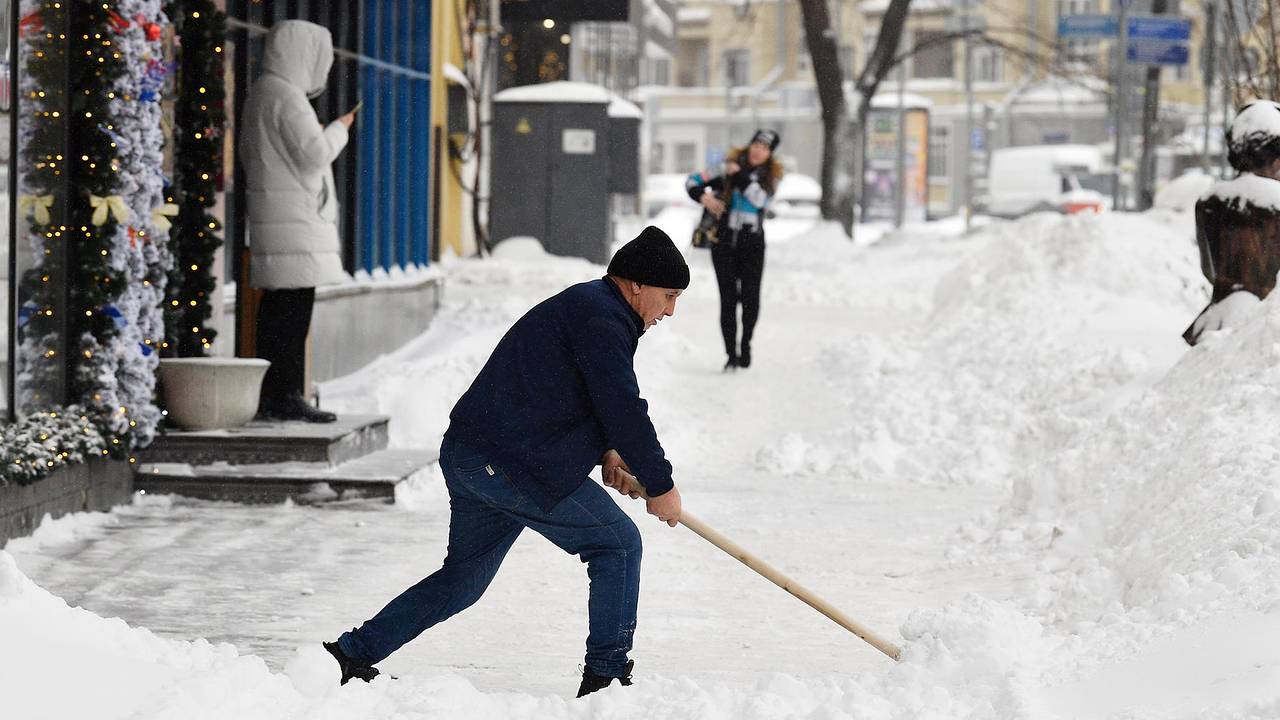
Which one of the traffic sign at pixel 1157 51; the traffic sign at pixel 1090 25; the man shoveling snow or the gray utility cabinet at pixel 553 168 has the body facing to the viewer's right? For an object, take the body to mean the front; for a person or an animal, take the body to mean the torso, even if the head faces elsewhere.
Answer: the man shoveling snow

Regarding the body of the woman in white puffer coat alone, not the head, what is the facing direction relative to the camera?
to the viewer's right

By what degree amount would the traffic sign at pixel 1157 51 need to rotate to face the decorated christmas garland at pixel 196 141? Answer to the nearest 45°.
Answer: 0° — it already faces it

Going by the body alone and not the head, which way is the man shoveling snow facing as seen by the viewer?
to the viewer's right

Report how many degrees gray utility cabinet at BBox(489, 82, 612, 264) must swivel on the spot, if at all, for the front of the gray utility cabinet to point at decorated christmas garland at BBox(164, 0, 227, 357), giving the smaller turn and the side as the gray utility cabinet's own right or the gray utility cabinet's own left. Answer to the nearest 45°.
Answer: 0° — it already faces it
